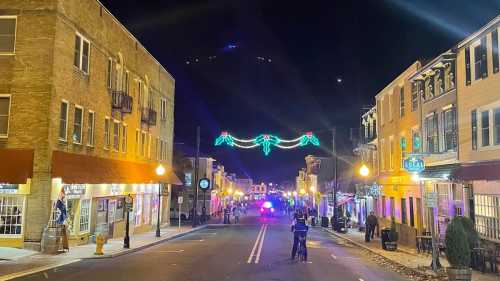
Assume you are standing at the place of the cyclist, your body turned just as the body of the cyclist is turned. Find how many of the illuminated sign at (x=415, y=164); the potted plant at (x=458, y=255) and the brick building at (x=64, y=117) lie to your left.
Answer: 1

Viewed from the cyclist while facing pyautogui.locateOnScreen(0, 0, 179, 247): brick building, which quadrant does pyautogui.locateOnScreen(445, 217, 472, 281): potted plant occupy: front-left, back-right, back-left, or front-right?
back-left

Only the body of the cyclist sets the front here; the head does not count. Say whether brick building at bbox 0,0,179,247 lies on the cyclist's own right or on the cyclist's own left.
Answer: on the cyclist's own left

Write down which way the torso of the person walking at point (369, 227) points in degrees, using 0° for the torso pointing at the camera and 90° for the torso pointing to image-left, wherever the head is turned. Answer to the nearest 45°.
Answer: approximately 180°

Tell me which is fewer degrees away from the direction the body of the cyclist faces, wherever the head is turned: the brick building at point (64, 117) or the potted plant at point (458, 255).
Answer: the brick building

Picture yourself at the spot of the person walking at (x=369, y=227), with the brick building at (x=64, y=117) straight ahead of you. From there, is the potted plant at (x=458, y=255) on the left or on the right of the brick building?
left

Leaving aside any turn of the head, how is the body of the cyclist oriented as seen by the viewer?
away from the camera

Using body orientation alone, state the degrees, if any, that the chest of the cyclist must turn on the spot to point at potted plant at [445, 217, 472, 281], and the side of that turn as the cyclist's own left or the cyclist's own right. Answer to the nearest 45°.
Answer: approximately 135° to the cyclist's own right
